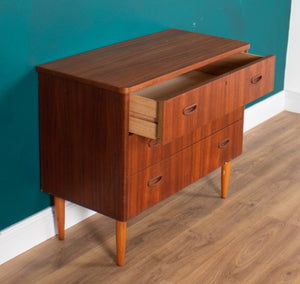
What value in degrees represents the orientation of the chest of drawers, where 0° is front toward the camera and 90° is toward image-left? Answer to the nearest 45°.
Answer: approximately 315°
